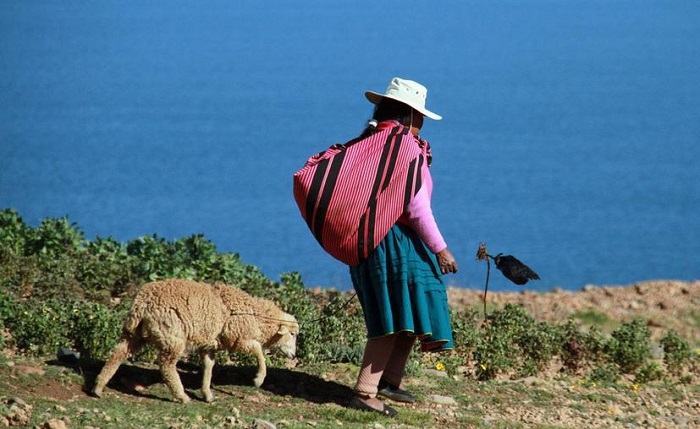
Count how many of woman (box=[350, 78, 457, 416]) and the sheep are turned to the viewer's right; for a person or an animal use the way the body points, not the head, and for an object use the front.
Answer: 2

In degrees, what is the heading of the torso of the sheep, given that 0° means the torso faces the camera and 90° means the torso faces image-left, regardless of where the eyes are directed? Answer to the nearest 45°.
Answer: approximately 270°

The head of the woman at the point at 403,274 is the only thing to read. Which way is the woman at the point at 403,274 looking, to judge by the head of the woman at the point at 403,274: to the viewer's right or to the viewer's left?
to the viewer's right

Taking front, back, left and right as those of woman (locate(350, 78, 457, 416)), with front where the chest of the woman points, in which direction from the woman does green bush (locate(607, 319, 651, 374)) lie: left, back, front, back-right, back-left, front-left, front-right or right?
front-left

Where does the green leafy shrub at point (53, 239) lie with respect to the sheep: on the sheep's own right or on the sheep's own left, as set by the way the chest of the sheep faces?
on the sheep's own left

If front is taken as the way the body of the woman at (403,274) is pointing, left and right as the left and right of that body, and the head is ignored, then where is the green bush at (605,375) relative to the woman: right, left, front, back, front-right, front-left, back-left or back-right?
front-left

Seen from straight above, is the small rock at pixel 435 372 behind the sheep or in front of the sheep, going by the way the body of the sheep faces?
in front

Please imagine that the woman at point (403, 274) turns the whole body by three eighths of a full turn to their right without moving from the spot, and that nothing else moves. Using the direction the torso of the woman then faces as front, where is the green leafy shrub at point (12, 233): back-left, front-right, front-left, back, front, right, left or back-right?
right

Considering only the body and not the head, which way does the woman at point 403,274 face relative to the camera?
to the viewer's right

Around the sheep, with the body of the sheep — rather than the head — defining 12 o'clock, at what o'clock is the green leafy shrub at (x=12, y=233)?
The green leafy shrub is roughly at 8 o'clock from the sheep.
